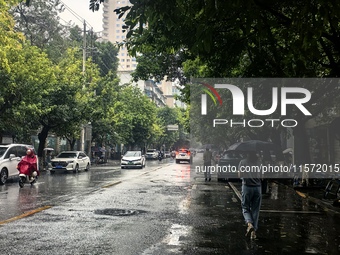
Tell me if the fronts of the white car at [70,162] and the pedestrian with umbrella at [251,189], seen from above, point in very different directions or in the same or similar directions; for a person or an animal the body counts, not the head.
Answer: very different directions

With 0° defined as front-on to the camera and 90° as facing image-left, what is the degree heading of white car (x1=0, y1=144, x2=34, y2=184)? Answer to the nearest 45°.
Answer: approximately 45°

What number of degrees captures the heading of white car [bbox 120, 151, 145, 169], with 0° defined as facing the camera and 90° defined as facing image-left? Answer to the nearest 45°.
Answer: approximately 45°

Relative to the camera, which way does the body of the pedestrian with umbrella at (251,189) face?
away from the camera

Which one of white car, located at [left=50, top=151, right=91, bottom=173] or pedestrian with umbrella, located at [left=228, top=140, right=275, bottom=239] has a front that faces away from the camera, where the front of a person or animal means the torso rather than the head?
the pedestrian with umbrella

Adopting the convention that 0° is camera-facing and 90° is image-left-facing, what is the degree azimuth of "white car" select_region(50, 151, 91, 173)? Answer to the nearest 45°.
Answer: approximately 45°
